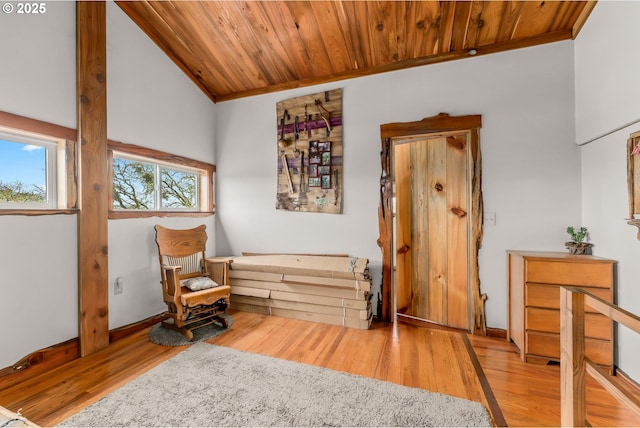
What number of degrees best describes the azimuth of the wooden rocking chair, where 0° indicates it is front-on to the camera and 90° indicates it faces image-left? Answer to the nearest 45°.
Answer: approximately 315°

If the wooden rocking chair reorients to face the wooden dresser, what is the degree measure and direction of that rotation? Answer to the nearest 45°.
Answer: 0° — it already faces it

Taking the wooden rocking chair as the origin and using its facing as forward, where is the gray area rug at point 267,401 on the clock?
The gray area rug is roughly at 1 o'clock from the wooden rocking chair.

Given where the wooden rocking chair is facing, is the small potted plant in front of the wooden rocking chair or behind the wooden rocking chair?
in front

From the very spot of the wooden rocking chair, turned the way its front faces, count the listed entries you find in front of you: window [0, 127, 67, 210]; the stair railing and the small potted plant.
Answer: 2

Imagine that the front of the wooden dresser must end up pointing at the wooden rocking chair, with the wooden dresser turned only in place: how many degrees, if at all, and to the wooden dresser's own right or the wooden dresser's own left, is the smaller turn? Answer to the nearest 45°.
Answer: approximately 45° to the wooden dresser's own right
